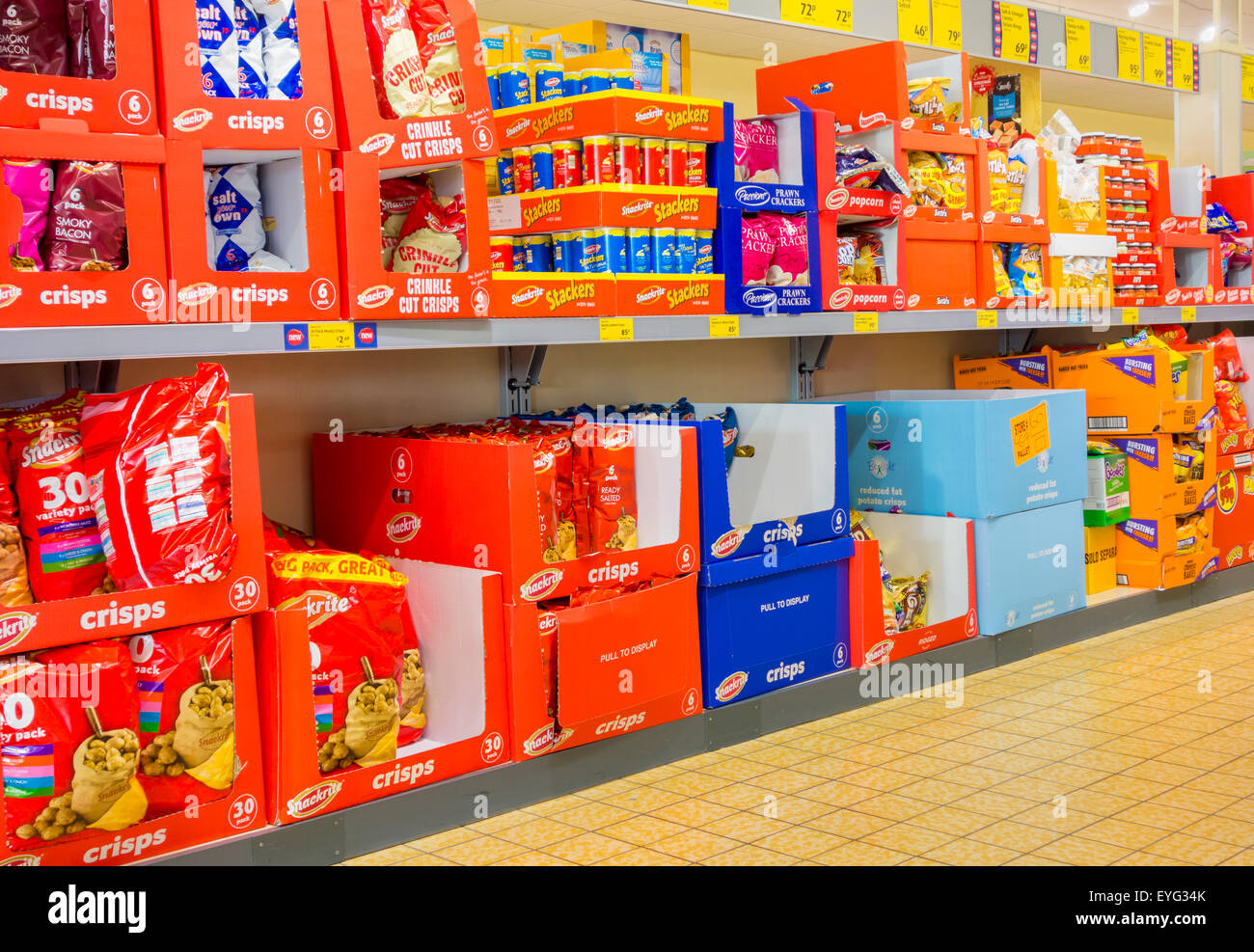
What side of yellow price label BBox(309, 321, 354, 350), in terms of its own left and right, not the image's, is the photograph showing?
front

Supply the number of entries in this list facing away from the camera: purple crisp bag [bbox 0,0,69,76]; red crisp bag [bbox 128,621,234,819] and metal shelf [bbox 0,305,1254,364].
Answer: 0

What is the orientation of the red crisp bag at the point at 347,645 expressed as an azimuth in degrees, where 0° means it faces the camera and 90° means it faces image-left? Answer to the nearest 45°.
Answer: approximately 0°

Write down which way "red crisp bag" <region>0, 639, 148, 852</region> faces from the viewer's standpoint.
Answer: facing the viewer

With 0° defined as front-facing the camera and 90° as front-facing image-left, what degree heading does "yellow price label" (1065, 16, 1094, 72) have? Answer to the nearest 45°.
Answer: approximately 315°

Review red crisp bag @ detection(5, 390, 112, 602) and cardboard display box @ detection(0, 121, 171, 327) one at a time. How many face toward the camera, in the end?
2

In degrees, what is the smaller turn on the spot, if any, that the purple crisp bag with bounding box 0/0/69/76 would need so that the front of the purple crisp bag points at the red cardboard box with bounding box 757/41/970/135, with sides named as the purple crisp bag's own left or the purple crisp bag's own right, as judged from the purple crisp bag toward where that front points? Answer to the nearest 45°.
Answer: approximately 135° to the purple crisp bag's own left
